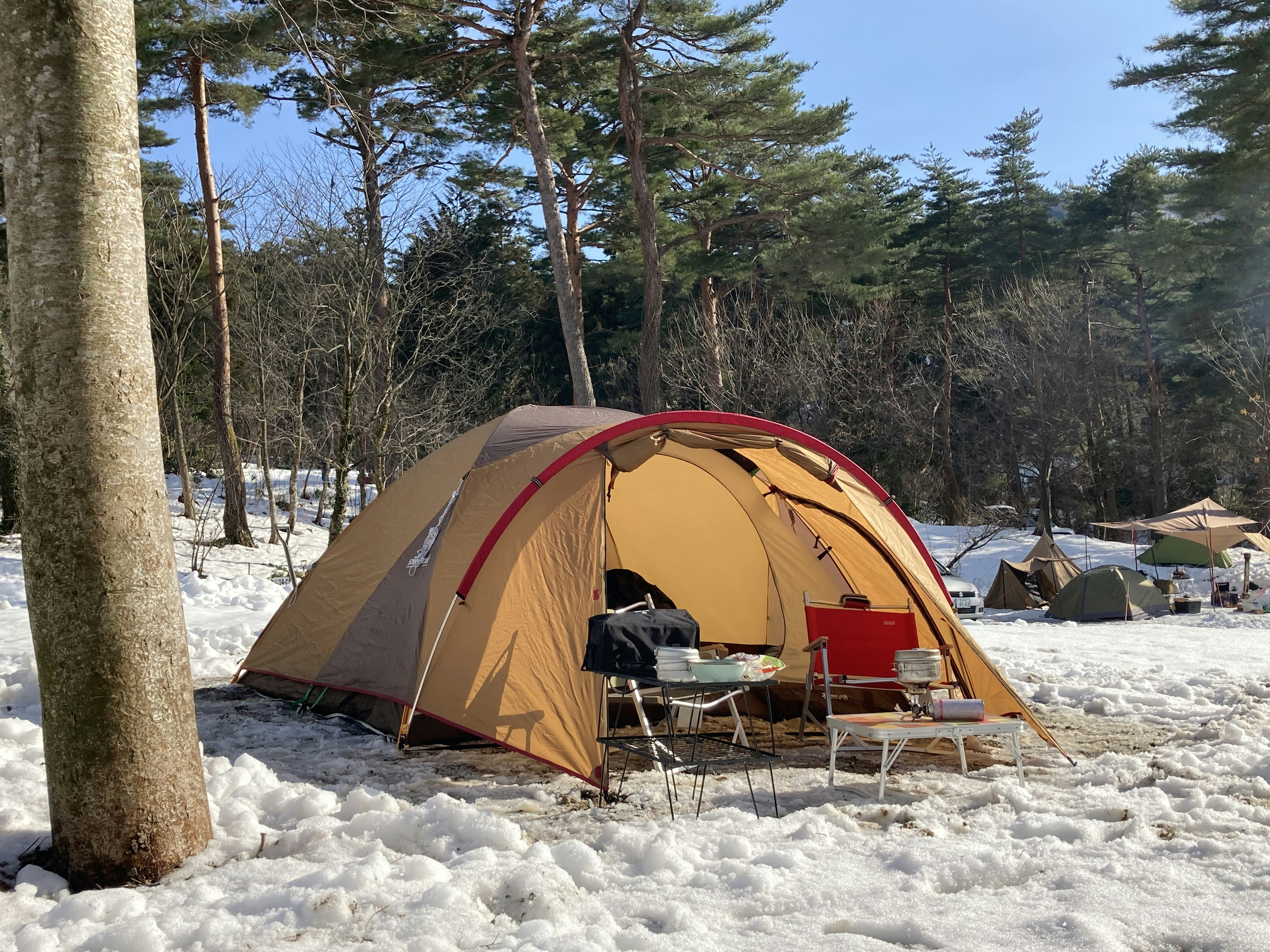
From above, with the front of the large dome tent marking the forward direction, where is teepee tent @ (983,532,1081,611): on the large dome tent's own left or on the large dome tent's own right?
on the large dome tent's own left

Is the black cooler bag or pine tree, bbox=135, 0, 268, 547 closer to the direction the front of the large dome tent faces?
the black cooler bag

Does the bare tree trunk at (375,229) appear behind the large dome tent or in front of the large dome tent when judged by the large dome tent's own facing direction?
behind

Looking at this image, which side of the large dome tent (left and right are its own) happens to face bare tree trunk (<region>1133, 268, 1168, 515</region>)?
left

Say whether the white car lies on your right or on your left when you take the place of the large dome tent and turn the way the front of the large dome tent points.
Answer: on your left

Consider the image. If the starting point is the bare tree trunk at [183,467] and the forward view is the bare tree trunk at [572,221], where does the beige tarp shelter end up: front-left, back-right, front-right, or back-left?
front-right

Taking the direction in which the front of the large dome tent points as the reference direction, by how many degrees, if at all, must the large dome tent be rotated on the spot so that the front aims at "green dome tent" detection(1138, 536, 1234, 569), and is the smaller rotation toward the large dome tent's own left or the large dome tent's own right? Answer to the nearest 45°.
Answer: approximately 90° to the large dome tent's own left

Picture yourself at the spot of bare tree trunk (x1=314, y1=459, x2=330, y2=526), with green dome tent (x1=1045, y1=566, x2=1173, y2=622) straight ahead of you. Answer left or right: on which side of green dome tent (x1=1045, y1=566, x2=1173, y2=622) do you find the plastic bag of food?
right

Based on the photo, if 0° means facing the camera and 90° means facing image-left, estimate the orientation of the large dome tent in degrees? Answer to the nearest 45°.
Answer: approximately 315°

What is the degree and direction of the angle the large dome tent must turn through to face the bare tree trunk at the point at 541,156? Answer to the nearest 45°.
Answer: approximately 135° to its left

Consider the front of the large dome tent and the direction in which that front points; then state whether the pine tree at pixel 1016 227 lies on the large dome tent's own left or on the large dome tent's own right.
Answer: on the large dome tent's own left

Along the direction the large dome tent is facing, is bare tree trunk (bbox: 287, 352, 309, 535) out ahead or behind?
behind

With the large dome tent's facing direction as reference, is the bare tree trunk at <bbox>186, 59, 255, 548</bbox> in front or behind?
behind

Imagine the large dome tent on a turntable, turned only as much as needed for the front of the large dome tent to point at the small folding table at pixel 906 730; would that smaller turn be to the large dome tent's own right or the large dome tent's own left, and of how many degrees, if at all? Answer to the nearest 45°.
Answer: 0° — it already faces it

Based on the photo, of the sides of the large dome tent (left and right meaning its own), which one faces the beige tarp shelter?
left
